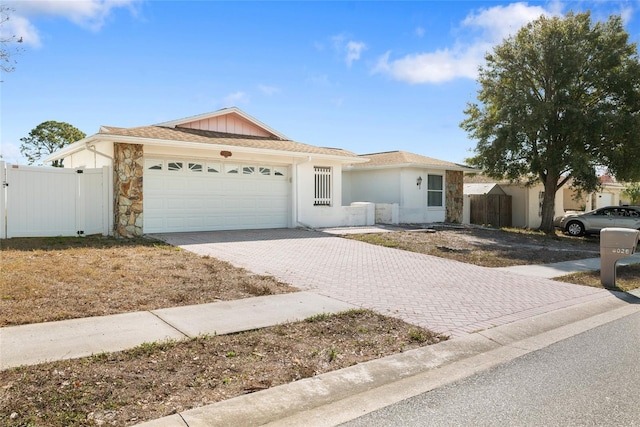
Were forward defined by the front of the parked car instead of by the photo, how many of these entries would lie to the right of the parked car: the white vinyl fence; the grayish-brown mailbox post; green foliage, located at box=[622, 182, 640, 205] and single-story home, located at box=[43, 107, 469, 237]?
1

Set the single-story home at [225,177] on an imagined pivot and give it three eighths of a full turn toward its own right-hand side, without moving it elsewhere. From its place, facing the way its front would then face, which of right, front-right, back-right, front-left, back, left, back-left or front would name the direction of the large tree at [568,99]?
back

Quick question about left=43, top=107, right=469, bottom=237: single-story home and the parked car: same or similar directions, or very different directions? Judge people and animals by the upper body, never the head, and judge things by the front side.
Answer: very different directions

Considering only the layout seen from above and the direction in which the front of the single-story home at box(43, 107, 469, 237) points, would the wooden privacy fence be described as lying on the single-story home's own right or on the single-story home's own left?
on the single-story home's own left

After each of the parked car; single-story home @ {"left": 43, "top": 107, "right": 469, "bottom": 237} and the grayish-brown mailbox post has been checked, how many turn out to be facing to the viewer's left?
1

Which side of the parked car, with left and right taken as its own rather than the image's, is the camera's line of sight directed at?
left
